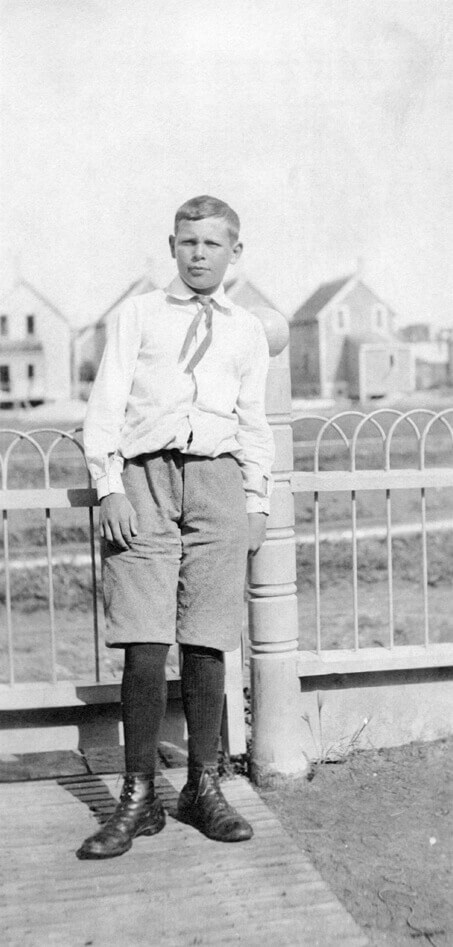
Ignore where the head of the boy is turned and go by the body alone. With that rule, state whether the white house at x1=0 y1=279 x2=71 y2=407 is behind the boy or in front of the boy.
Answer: behind

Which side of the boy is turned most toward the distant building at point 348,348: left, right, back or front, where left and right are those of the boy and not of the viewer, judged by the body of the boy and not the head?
back

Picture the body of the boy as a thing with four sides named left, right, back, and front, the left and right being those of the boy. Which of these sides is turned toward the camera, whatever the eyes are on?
front

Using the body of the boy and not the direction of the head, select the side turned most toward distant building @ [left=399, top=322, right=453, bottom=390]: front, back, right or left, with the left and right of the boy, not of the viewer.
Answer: back

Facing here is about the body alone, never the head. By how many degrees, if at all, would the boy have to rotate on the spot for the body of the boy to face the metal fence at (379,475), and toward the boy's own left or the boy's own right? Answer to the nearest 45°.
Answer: approximately 135° to the boy's own left
